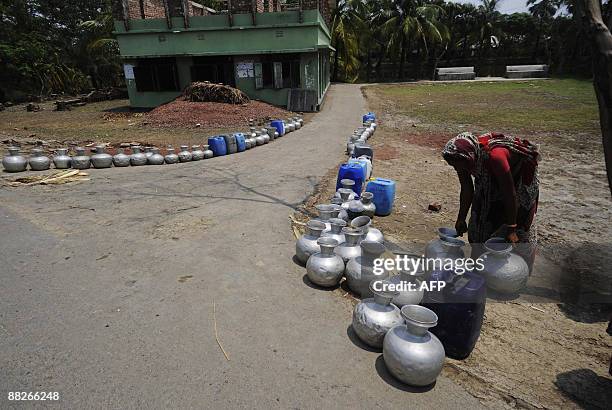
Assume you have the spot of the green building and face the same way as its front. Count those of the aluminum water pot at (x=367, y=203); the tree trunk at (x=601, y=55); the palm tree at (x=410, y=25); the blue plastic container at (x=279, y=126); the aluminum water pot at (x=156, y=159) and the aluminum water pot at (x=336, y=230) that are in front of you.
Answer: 5

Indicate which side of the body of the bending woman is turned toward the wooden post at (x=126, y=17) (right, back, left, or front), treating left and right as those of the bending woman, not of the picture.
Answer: right

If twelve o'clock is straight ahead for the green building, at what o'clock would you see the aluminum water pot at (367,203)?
The aluminum water pot is roughly at 12 o'clock from the green building.

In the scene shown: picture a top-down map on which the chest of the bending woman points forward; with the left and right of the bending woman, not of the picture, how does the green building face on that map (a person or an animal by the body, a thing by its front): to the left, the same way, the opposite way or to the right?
to the left

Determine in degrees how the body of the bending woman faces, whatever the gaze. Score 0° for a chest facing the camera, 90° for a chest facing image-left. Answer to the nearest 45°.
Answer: approximately 45°

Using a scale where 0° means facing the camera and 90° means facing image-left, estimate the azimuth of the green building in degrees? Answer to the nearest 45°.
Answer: approximately 0°

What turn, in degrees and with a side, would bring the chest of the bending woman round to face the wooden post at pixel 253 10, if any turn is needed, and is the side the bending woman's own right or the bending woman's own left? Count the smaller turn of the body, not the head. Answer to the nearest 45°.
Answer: approximately 90° to the bending woman's own right

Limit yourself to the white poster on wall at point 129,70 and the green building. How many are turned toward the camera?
2
